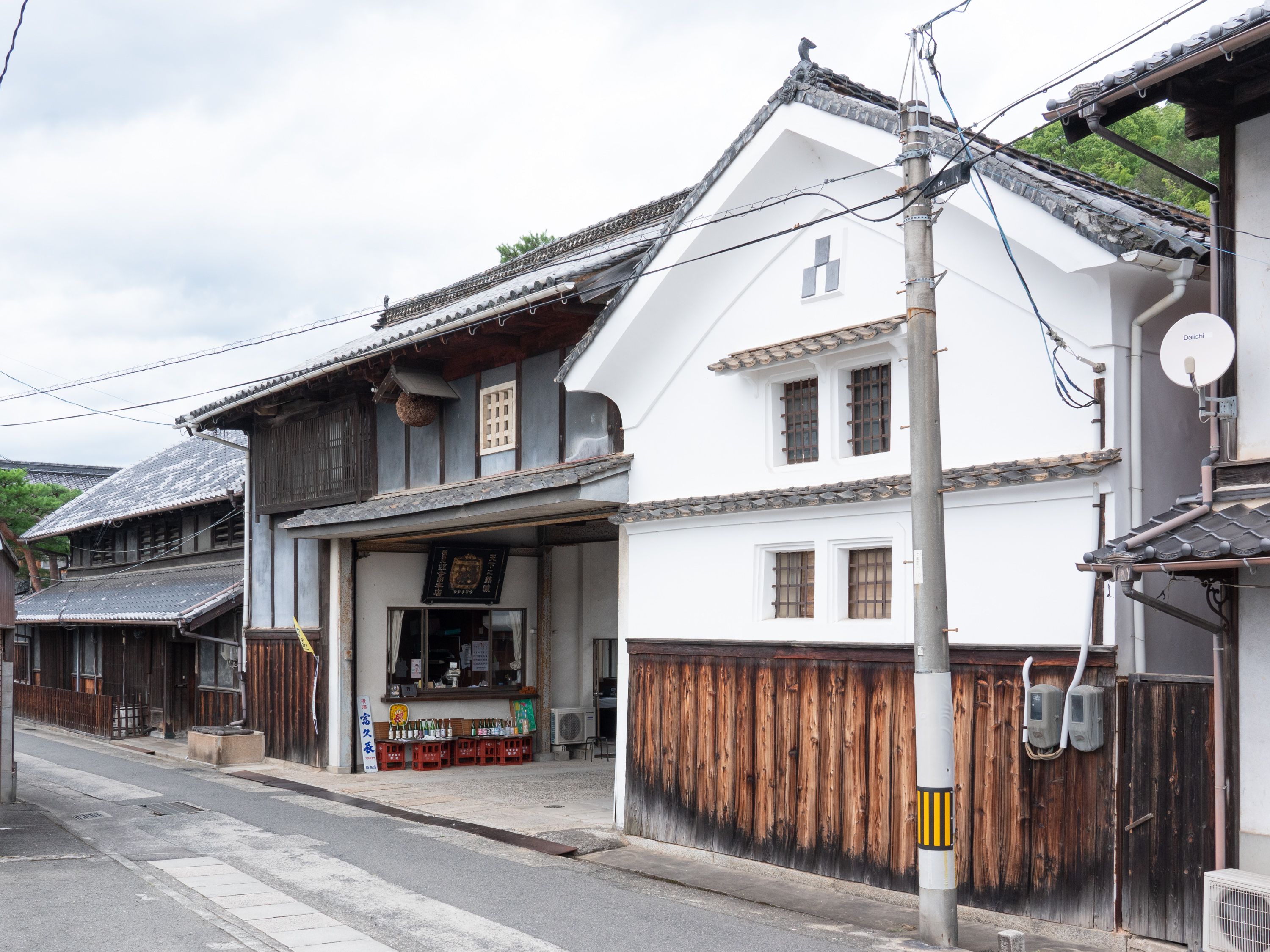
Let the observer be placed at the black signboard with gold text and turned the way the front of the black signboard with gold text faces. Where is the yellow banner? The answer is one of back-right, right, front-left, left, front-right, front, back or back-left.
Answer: right

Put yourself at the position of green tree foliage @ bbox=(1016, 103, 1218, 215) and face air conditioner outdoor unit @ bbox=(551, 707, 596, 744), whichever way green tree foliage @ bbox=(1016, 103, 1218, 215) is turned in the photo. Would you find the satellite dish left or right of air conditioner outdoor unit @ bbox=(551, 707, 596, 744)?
left

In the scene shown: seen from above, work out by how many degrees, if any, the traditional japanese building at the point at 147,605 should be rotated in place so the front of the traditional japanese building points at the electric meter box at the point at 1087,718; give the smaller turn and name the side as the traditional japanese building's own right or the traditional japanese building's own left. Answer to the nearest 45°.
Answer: approximately 45° to the traditional japanese building's own left

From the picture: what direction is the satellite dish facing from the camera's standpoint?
toward the camera

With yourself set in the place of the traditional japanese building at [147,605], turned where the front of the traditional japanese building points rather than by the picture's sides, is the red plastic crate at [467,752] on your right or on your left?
on your left

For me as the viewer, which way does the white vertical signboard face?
facing the viewer
